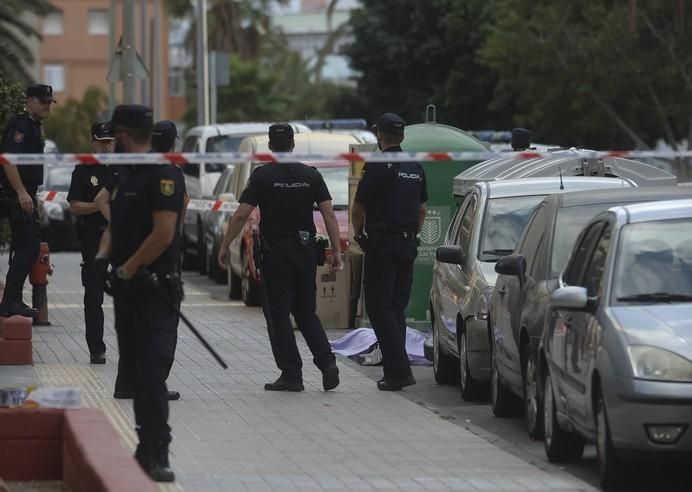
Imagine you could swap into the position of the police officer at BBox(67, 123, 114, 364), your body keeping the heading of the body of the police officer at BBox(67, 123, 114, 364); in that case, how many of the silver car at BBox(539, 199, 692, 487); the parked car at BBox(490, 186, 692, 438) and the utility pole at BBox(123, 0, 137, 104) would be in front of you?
2

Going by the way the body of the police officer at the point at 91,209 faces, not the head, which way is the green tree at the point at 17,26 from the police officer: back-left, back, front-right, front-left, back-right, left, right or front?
back-left
